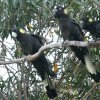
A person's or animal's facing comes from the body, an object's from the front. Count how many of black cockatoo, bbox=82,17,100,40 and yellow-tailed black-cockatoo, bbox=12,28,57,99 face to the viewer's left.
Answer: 2

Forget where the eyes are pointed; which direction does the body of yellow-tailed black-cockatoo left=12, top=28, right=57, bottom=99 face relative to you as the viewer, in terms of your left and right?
facing to the left of the viewer

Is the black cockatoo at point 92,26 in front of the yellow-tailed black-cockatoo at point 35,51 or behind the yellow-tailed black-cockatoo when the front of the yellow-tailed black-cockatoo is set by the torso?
behind

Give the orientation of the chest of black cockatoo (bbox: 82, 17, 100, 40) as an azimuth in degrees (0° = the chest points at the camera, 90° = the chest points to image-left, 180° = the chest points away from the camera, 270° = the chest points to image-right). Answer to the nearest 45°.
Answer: approximately 90°
